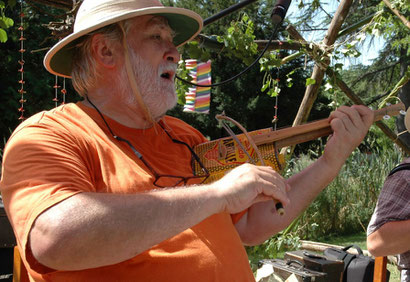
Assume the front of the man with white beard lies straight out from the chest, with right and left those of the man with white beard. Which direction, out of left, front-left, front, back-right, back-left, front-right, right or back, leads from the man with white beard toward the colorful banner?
back-left

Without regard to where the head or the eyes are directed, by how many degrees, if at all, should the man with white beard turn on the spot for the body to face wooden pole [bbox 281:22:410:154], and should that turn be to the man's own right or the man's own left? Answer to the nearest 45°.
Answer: approximately 90° to the man's own left

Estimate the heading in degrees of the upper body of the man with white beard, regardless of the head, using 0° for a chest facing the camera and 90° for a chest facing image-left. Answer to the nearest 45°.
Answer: approximately 315°

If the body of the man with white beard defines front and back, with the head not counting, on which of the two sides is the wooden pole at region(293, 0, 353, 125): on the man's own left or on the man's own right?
on the man's own left
